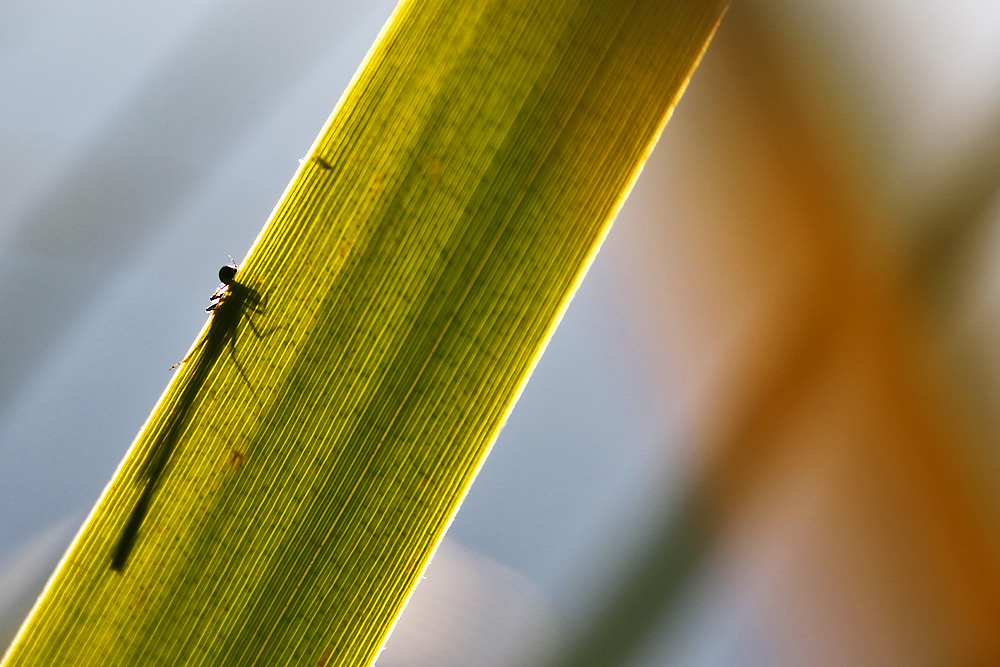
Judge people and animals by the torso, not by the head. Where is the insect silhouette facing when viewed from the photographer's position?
facing to the right of the viewer
